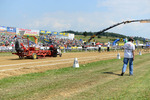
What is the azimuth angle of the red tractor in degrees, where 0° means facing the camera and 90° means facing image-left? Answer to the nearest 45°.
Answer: approximately 270°
